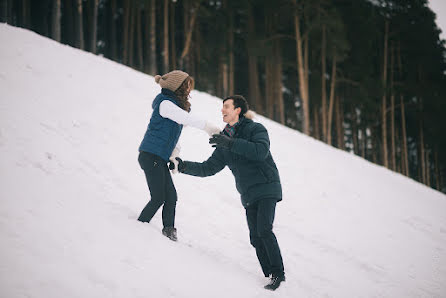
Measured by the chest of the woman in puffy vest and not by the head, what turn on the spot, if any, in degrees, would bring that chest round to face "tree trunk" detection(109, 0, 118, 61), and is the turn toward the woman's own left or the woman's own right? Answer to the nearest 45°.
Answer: approximately 90° to the woman's own left

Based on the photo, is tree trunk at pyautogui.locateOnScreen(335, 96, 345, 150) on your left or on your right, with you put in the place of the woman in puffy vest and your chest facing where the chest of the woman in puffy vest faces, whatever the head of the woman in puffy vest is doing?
on your left

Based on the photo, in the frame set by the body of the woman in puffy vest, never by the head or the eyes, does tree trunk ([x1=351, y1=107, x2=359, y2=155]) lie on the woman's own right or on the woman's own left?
on the woman's own left

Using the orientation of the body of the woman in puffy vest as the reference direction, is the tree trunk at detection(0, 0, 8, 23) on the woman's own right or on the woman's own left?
on the woman's own left

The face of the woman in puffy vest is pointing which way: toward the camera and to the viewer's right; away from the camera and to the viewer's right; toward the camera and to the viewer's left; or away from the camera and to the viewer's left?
away from the camera and to the viewer's right

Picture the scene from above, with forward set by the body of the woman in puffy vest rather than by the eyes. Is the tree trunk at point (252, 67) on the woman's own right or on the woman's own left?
on the woman's own left

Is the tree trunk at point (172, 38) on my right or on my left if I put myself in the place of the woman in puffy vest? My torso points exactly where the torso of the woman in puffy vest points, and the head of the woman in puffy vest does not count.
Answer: on my left

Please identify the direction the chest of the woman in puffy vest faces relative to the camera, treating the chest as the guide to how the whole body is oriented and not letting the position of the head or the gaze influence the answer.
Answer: to the viewer's right
